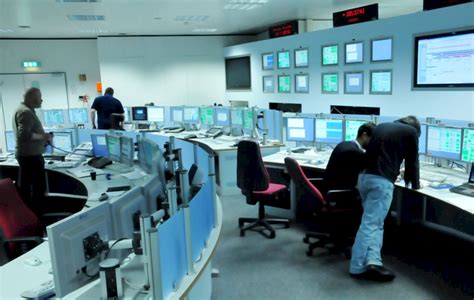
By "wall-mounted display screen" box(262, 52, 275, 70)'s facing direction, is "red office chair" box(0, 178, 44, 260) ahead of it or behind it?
ahead

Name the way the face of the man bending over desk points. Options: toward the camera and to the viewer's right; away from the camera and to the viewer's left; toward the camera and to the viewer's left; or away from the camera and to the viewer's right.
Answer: away from the camera and to the viewer's right

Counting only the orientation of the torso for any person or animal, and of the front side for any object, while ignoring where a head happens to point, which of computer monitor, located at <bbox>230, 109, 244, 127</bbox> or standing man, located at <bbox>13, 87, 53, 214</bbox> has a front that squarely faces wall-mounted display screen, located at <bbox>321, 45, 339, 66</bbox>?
the standing man

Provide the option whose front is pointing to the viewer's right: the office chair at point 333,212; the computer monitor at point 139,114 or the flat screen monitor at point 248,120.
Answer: the office chair

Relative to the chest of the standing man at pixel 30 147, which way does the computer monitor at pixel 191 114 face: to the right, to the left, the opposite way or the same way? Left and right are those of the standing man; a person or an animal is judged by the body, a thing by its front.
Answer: to the right

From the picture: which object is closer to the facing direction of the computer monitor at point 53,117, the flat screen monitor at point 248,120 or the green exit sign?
the flat screen monitor

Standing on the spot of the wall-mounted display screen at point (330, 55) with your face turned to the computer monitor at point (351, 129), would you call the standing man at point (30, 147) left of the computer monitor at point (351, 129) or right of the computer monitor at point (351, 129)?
right

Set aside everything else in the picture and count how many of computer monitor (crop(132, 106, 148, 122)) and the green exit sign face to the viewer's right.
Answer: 0

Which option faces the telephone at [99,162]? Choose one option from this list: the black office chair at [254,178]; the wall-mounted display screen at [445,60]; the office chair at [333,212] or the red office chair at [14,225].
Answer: the wall-mounted display screen

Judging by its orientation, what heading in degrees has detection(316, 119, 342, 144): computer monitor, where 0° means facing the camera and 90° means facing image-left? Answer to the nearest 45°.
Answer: approximately 0°

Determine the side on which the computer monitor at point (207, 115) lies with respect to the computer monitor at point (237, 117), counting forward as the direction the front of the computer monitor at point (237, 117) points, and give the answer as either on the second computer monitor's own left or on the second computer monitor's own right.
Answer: on the second computer monitor's own right
